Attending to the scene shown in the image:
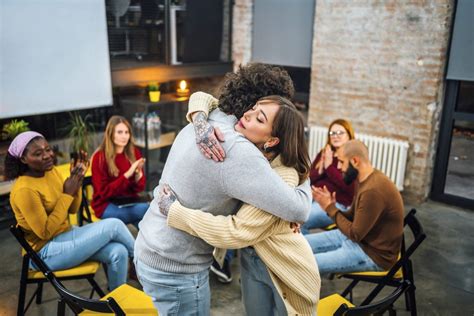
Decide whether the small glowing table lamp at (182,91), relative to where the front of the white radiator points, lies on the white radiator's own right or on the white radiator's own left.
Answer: on the white radiator's own right

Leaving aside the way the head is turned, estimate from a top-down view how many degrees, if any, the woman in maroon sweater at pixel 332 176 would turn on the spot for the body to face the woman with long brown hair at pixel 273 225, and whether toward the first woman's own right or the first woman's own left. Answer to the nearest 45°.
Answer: approximately 45° to the first woman's own left

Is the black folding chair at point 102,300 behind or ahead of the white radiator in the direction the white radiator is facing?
ahead

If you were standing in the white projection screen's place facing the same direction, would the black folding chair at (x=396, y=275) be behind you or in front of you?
in front

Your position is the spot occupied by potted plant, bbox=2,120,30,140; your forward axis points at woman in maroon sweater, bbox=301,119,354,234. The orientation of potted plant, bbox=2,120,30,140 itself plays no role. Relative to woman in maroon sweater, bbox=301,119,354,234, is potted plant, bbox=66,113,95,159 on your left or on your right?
left

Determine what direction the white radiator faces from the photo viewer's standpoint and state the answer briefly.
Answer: facing the viewer and to the left of the viewer

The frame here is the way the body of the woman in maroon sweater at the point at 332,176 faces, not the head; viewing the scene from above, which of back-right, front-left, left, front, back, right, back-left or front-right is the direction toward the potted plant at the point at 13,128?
front-right

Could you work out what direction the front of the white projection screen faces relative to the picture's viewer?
facing the viewer

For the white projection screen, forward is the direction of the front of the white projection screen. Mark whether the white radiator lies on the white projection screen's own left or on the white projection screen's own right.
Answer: on the white projection screen's own left

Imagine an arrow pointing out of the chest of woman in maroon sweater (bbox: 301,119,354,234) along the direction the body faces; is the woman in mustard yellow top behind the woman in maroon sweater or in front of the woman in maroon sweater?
in front

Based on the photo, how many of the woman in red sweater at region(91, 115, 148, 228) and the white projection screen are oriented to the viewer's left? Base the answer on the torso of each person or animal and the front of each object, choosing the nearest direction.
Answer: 0

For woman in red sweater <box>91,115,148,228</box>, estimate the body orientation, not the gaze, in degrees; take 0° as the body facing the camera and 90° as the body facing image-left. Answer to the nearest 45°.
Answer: approximately 315°

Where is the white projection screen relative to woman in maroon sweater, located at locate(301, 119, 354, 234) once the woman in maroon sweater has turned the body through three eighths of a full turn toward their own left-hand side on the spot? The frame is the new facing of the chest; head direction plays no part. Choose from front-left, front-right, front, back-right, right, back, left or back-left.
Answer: back

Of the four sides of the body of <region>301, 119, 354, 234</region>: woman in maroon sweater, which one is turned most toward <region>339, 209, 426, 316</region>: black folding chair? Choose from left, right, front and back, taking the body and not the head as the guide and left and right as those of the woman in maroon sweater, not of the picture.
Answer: left

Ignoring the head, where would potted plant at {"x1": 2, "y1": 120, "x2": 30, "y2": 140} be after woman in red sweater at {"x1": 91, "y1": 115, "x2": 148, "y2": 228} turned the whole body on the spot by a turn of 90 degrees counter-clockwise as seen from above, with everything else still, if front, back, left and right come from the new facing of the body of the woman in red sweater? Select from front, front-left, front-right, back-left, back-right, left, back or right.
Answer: left
